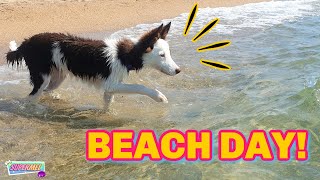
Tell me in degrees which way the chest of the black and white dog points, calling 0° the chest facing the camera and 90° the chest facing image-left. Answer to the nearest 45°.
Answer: approximately 270°
